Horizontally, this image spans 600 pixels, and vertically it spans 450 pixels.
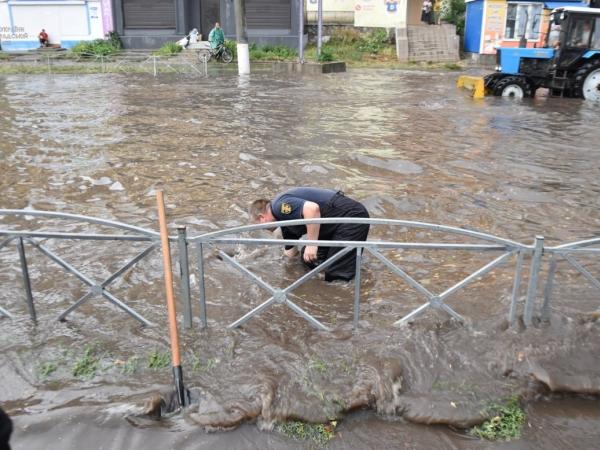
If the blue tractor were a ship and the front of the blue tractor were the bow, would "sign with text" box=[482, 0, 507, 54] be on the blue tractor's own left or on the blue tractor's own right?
on the blue tractor's own right

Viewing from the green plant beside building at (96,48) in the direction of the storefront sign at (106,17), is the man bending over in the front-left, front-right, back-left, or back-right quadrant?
back-right

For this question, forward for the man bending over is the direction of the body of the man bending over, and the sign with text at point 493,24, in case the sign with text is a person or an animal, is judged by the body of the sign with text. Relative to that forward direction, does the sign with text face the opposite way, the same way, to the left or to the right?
to the left

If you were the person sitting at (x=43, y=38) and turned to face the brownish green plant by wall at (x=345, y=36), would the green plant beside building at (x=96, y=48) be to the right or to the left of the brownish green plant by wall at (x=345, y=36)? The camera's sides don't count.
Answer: right

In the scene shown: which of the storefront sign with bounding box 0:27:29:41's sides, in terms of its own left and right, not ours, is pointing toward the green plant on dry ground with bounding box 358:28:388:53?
left

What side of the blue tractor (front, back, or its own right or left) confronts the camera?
left

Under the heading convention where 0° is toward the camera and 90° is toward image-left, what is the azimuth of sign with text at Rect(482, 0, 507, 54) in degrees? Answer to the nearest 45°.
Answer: approximately 0°

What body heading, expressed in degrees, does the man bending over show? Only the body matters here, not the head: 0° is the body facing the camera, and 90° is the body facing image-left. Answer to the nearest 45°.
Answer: approximately 90°

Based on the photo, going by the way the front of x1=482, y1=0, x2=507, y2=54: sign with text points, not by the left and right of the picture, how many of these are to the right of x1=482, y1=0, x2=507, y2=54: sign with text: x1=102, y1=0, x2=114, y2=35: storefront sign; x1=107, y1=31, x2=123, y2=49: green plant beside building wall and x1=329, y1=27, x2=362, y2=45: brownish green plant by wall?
3

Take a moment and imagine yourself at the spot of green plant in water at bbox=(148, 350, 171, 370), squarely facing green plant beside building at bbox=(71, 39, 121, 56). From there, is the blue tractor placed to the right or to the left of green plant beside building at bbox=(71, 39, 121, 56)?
right

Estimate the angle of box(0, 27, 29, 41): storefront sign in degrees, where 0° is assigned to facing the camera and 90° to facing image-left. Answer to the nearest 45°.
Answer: approximately 0°

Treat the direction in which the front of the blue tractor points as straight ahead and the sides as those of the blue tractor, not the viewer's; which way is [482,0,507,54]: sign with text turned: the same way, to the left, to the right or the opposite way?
to the left

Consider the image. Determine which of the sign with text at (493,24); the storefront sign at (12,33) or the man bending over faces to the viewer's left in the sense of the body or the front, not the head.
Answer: the man bending over

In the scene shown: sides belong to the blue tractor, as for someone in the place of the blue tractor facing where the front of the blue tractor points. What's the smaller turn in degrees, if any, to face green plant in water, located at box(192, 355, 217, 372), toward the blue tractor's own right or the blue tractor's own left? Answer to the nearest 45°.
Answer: approximately 90° to the blue tractor's own left

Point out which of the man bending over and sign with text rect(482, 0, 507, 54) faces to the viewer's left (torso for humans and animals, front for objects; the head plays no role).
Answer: the man bending over
